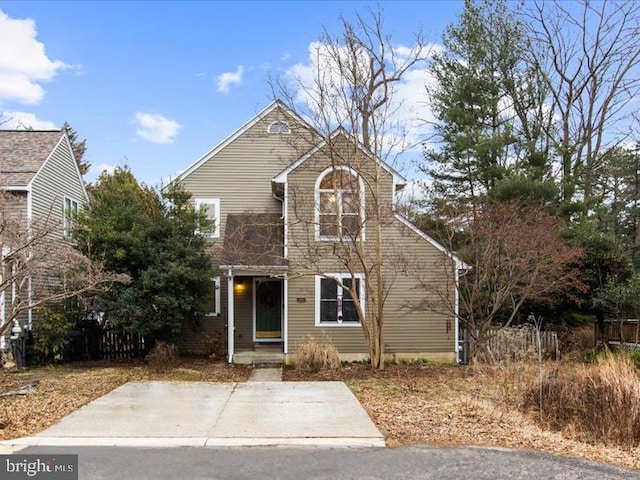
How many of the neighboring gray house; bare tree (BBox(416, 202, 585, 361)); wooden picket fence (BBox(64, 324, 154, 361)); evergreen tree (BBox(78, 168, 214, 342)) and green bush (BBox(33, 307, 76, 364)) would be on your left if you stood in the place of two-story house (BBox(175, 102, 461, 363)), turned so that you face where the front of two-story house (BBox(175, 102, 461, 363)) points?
1

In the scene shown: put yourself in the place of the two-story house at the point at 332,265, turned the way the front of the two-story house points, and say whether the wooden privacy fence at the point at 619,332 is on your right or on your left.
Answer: on your left

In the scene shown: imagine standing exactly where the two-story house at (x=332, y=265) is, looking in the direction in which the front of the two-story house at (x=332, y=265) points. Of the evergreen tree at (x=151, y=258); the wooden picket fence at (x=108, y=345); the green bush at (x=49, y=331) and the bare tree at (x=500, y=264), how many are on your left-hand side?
1

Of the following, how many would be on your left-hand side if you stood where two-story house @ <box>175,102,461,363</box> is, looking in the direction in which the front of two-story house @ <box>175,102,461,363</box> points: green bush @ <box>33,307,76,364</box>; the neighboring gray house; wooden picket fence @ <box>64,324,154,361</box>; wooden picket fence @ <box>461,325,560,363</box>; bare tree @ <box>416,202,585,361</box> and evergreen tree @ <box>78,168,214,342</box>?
2

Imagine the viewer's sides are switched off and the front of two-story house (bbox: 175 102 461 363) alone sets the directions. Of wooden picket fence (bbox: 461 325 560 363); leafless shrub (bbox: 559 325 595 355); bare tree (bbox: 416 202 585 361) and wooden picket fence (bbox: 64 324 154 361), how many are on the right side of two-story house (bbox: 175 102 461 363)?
1

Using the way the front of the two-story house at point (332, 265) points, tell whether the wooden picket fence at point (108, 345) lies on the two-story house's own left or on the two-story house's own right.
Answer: on the two-story house's own right

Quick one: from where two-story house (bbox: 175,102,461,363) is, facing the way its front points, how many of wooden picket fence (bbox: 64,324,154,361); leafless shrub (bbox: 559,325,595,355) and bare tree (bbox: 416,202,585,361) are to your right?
1

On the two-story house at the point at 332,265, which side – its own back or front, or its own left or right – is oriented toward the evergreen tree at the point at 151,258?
right

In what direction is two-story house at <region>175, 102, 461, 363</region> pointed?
toward the camera

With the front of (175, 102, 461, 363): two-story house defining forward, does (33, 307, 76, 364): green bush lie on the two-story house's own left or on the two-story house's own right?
on the two-story house's own right

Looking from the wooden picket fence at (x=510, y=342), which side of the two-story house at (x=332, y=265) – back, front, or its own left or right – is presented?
left

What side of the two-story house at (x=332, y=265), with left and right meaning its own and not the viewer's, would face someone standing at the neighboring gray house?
right

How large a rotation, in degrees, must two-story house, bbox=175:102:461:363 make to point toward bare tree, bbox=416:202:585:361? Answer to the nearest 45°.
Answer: approximately 90° to its left

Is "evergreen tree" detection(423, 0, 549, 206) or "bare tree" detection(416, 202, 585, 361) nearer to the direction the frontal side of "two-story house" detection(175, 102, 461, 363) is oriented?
the bare tree
